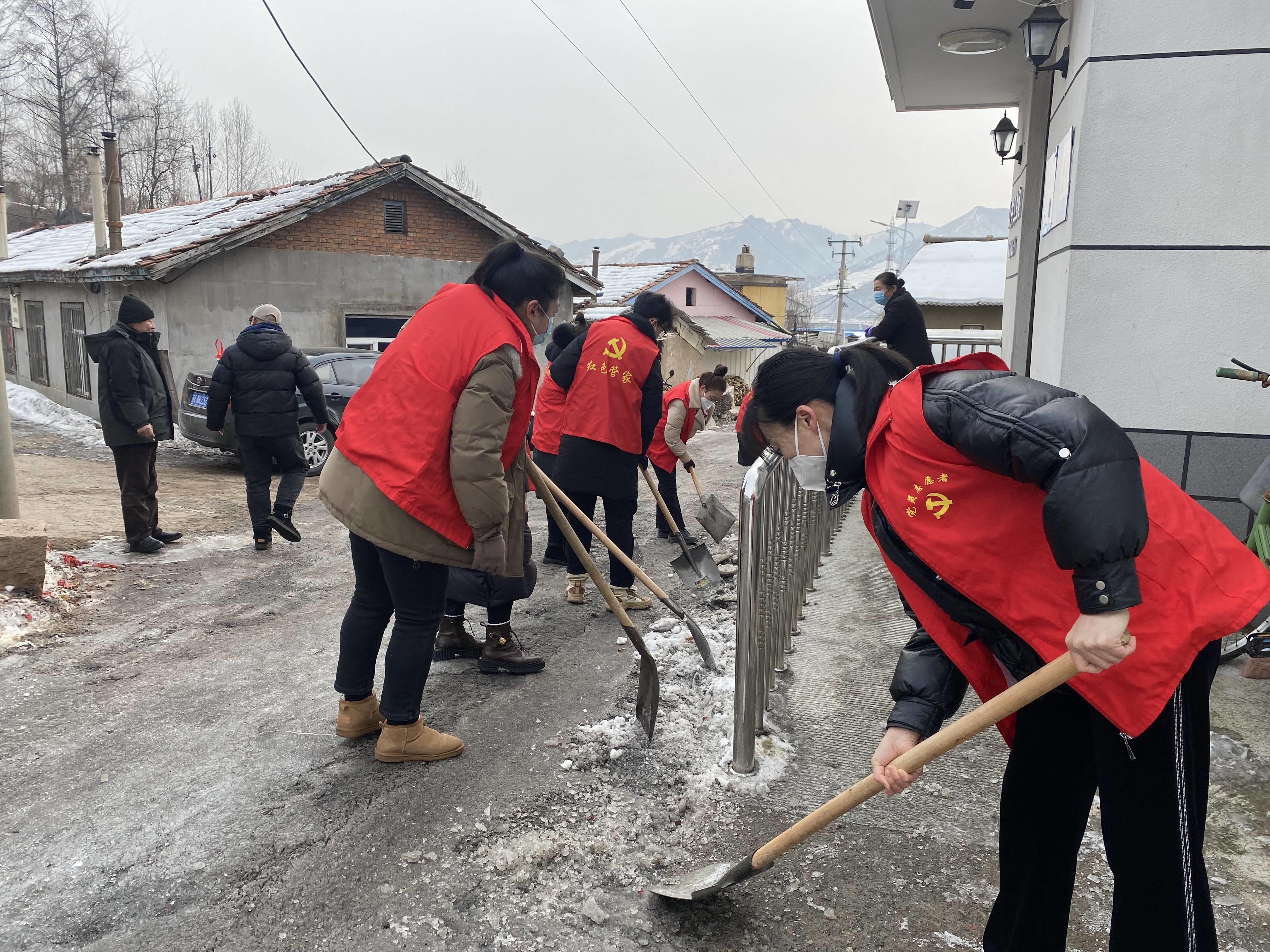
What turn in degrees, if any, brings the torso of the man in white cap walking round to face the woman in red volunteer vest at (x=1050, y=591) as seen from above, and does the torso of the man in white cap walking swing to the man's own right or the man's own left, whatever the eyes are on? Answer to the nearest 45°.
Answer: approximately 180°

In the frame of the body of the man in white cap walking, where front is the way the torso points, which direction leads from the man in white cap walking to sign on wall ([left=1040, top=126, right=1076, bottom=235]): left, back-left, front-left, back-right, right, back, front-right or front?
back-right

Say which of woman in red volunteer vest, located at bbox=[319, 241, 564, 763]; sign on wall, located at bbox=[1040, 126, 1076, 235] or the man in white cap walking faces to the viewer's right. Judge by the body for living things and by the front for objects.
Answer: the woman in red volunteer vest

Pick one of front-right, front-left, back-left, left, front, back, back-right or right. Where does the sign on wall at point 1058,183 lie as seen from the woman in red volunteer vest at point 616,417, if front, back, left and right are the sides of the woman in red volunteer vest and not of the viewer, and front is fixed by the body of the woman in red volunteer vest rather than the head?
front-right

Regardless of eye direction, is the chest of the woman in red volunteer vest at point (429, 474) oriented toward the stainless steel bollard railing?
yes

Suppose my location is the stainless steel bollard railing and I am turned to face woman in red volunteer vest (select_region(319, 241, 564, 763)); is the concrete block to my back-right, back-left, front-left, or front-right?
front-right

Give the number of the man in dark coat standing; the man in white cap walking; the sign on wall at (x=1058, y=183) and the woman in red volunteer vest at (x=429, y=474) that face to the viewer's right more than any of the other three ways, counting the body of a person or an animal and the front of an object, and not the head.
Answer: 2

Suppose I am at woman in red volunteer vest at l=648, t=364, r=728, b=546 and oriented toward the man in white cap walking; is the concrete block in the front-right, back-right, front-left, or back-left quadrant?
front-left

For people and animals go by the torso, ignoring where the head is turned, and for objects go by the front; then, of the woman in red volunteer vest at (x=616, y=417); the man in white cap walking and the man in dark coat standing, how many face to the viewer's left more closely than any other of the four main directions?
0

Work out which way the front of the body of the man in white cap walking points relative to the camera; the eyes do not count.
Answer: away from the camera

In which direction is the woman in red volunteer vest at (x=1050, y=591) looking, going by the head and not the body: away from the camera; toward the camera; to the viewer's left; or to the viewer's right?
to the viewer's left

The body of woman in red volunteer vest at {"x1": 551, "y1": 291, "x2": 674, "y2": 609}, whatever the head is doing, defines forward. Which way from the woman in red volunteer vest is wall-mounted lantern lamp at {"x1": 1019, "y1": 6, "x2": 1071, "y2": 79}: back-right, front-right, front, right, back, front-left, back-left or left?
front-right

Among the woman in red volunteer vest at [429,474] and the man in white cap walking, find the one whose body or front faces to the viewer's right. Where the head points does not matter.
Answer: the woman in red volunteer vest

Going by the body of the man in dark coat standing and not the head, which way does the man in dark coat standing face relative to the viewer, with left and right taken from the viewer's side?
facing to the right of the viewer

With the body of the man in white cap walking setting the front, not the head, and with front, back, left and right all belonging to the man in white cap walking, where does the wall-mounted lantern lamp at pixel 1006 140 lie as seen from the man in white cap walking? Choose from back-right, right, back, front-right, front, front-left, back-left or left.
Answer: right

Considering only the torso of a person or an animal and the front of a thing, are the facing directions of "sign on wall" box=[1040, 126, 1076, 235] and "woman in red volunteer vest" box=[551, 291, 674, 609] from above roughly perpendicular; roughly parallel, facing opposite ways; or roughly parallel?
roughly perpendicular

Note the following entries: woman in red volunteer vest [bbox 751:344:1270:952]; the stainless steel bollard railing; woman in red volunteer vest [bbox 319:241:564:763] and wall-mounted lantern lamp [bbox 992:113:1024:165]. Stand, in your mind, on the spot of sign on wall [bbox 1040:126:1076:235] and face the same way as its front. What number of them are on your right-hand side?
1
